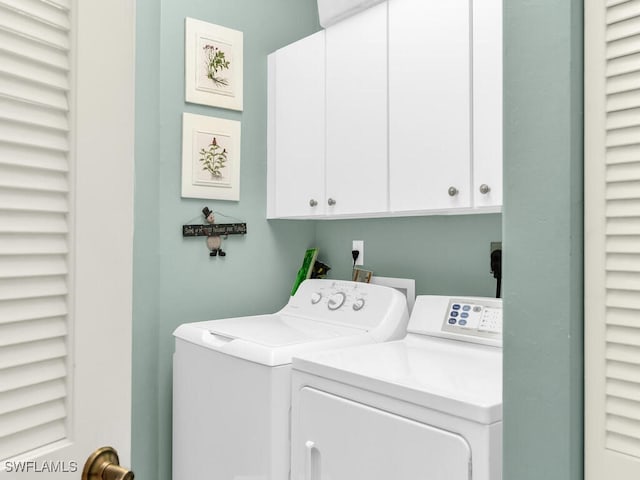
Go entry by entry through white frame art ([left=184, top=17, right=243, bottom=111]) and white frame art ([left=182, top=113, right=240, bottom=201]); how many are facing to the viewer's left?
0

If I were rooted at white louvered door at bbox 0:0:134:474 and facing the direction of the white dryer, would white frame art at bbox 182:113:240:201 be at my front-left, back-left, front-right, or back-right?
front-left

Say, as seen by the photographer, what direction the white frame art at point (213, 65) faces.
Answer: facing the viewer and to the right of the viewer

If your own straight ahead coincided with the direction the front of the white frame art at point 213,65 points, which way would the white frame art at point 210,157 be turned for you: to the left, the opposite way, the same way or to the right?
the same way

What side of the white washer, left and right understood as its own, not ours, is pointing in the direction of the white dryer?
left

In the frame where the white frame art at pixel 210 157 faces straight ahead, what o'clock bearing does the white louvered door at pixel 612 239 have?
The white louvered door is roughly at 1 o'clock from the white frame art.

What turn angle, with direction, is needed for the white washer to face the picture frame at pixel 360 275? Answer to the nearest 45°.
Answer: approximately 180°

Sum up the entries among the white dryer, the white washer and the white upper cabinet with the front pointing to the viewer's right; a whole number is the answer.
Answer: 0

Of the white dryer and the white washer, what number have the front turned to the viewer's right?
0

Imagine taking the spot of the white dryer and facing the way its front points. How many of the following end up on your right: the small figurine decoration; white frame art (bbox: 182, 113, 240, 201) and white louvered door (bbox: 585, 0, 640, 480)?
2

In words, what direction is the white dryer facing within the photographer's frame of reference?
facing the viewer and to the left of the viewer

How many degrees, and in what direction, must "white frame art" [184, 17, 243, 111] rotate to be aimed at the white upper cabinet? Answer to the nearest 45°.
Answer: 0° — it already faces it

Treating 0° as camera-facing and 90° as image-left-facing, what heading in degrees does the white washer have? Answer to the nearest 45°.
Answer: approximately 45°

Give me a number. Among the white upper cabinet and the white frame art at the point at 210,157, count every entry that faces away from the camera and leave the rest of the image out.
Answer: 0

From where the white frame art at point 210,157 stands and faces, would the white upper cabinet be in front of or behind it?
in front
